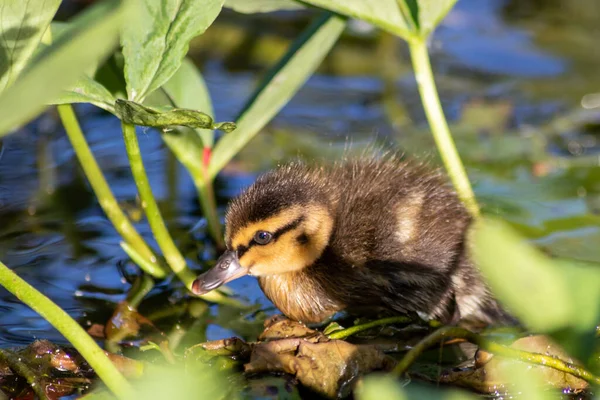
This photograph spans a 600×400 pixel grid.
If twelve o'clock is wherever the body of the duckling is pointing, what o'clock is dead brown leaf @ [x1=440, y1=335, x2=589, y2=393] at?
The dead brown leaf is roughly at 8 o'clock from the duckling.

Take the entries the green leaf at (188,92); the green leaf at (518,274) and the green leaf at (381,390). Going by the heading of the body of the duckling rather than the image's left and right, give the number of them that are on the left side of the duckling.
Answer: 2

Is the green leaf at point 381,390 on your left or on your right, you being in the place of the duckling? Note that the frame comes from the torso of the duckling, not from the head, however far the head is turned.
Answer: on your left

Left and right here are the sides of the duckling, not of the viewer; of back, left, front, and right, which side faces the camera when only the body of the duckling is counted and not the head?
left
